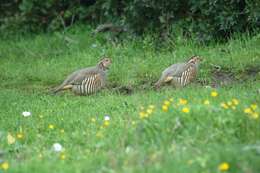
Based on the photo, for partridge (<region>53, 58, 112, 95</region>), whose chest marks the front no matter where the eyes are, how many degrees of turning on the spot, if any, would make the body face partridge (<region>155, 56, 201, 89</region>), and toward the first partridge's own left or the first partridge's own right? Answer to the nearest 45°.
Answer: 0° — it already faces it

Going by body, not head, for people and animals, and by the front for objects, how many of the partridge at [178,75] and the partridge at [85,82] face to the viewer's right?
2

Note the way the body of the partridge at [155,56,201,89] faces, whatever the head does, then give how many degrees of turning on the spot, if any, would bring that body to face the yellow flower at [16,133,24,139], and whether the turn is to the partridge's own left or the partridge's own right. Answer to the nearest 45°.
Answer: approximately 135° to the partridge's own right

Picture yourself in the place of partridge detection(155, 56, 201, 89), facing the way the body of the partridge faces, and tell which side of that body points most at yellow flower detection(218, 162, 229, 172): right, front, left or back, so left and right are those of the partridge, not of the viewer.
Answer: right

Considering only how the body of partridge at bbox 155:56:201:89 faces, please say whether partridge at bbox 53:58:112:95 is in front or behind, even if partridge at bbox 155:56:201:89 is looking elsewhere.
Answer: behind

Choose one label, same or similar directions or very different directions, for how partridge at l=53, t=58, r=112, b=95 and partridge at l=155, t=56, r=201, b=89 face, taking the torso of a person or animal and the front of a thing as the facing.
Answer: same or similar directions

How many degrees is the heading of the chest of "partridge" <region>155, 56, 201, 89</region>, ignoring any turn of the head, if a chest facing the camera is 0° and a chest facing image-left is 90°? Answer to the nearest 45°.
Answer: approximately 270°

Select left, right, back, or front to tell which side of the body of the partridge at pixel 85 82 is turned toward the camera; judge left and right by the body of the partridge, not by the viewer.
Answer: right
